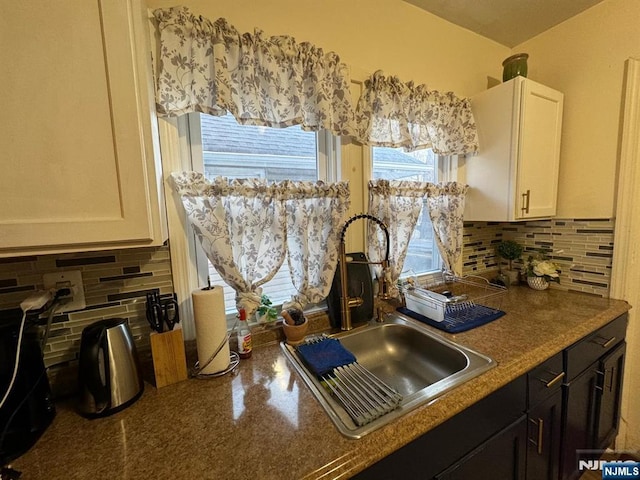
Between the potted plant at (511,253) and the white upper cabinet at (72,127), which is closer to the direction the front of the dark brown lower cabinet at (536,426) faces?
the white upper cabinet

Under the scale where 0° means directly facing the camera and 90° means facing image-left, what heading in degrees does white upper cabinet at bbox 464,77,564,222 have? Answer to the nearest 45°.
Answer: approximately 315°

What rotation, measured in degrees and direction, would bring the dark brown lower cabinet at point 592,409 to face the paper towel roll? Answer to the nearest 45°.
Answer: approximately 90° to its right

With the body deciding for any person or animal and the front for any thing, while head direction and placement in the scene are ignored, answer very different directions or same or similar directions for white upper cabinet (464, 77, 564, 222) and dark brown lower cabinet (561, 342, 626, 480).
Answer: same or similar directions

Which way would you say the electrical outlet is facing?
toward the camera

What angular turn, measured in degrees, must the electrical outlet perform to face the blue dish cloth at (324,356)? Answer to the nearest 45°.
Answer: approximately 45° to its left

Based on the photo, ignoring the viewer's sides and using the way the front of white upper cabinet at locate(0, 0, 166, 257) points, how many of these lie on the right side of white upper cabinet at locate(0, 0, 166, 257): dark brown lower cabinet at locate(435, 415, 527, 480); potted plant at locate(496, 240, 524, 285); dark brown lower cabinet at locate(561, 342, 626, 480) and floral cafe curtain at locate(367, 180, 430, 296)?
0

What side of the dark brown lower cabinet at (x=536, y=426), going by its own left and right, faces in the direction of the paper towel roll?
right

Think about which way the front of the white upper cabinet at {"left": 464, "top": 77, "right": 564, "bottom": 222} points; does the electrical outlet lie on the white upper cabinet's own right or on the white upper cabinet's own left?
on the white upper cabinet's own right

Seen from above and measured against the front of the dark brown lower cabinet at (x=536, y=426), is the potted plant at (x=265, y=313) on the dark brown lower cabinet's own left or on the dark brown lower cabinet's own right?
on the dark brown lower cabinet's own right

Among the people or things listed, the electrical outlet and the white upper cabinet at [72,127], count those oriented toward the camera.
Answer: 2

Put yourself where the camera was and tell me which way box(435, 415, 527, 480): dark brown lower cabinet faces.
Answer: facing the viewer and to the right of the viewer

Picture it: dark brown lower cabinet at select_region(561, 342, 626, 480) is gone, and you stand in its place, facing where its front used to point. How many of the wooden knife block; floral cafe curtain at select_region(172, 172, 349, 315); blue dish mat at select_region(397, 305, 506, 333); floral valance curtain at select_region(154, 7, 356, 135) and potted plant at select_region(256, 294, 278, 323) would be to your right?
5

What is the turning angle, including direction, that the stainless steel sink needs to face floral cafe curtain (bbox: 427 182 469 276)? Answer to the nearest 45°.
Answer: approximately 90° to its left

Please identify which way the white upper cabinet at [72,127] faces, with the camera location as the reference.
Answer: facing the viewer

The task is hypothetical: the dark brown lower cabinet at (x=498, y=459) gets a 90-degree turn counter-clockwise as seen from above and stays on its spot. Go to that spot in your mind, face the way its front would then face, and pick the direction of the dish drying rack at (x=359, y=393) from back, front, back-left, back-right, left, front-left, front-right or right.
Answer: back
